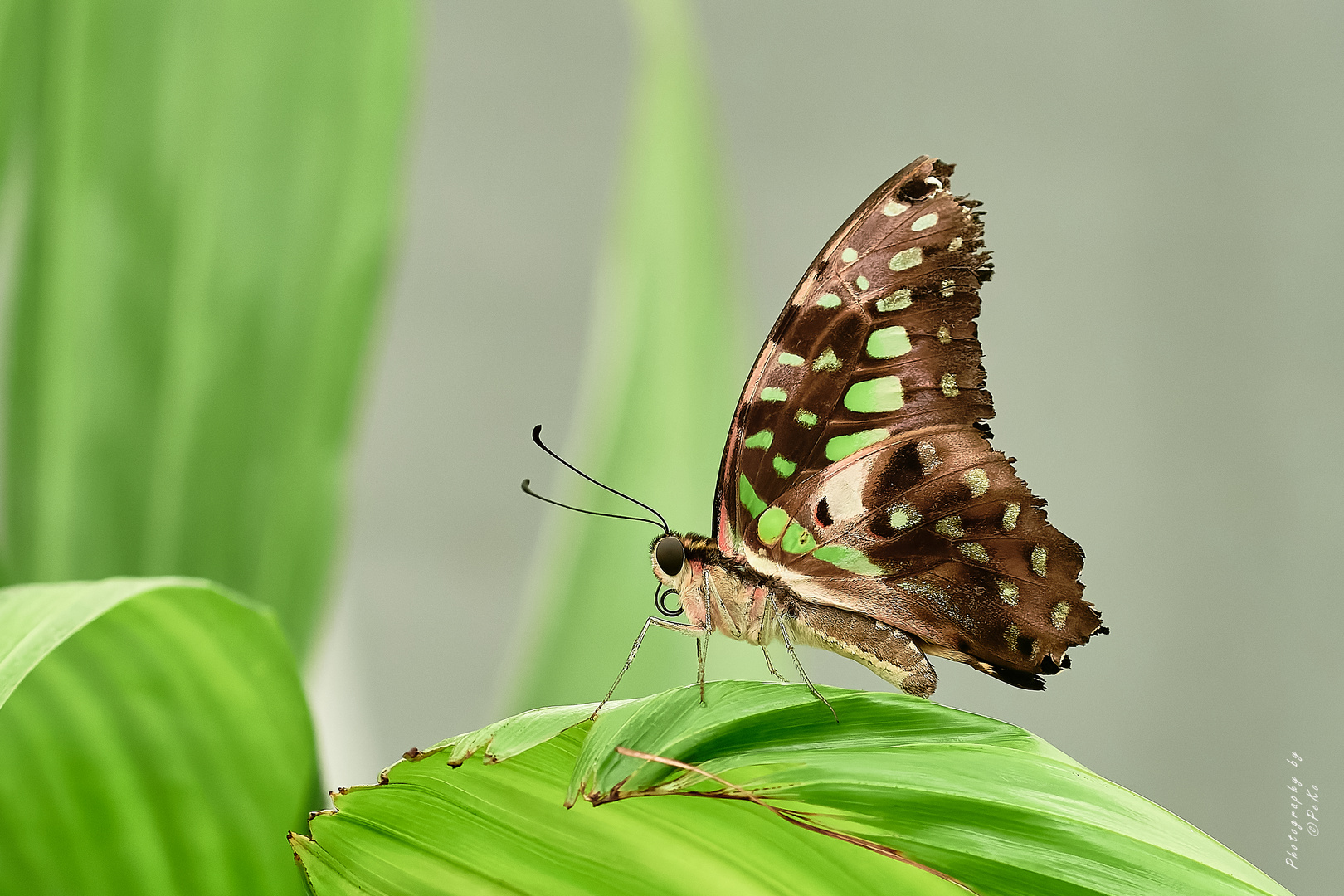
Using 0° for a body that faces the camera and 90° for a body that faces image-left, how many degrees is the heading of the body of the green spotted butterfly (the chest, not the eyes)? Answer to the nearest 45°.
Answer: approximately 90°
